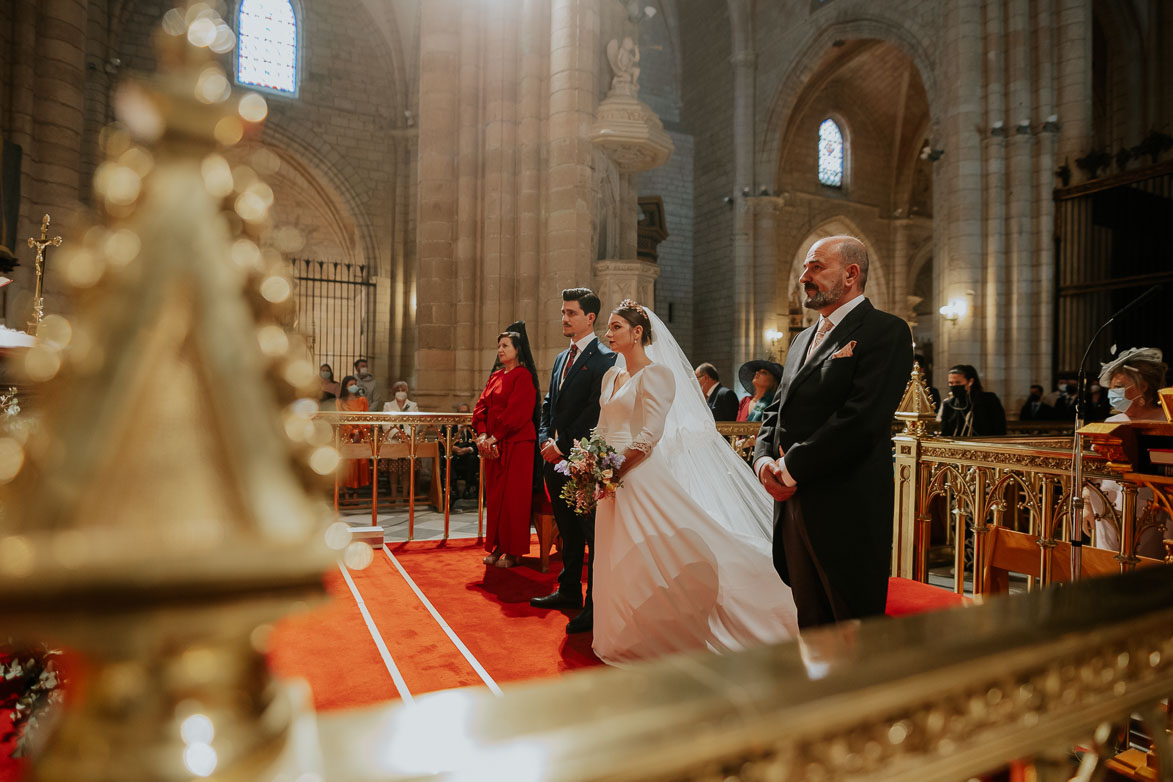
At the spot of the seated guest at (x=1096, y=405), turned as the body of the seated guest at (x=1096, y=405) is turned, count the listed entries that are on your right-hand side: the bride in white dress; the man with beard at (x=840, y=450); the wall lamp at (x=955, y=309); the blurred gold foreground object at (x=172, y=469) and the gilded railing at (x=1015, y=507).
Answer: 1

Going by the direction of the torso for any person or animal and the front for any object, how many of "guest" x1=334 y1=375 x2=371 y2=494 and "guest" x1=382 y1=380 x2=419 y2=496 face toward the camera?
2

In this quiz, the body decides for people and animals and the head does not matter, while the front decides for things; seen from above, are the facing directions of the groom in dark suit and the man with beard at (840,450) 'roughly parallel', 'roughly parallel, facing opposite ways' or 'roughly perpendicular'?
roughly parallel

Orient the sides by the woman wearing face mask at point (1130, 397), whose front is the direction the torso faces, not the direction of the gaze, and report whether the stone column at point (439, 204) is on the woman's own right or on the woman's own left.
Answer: on the woman's own right

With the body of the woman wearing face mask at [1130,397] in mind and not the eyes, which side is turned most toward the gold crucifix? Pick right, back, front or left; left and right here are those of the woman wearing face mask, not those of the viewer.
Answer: front

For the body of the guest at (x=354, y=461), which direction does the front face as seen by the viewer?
toward the camera

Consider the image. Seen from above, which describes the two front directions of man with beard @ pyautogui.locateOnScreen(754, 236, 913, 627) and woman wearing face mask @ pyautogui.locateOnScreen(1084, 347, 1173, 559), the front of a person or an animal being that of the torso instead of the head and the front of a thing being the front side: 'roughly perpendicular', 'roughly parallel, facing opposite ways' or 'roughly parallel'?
roughly parallel

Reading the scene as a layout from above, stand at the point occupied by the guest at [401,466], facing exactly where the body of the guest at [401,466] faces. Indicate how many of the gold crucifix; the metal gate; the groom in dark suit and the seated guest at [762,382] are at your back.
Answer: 1

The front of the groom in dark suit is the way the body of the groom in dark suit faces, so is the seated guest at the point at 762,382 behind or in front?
behind

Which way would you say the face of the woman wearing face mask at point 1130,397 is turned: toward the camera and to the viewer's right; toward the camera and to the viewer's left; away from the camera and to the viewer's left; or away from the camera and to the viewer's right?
toward the camera and to the viewer's left

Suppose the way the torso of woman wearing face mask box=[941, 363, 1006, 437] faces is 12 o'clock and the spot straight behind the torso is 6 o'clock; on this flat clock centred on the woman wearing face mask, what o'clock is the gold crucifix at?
The gold crucifix is roughly at 12 o'clock from the woman wearing face mask.

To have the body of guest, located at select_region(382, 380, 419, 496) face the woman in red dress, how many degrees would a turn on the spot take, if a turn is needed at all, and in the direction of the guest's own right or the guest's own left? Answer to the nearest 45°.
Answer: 0° — they already face them

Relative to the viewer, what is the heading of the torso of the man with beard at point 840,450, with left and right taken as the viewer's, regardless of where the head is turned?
facing the viewer and to the left of the viewer

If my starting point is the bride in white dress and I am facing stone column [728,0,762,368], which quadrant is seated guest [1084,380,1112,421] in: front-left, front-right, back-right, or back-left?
front-right

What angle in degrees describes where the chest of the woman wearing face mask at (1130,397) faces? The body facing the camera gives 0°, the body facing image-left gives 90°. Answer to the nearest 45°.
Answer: approximately 45°

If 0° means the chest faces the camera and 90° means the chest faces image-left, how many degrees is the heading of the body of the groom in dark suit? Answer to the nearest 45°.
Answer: approximately 45°

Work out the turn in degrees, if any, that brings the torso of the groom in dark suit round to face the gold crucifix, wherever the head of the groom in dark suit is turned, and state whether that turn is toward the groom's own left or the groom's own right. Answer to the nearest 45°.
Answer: approximately 45° to the groom's own right

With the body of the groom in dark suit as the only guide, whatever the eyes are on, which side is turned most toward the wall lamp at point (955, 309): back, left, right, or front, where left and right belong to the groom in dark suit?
back
